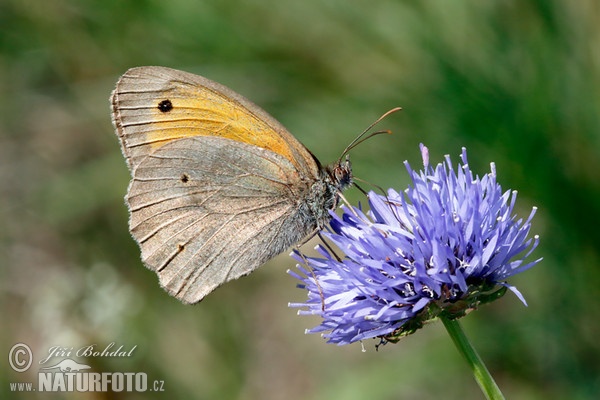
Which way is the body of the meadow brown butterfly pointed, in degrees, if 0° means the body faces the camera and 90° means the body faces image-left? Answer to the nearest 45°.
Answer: approximately 270°
